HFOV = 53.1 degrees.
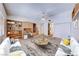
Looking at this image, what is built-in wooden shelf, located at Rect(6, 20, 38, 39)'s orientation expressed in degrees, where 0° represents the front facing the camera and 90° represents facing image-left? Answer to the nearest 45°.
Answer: approximately 315°

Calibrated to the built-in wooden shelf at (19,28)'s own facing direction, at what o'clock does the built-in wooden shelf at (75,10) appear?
the built-in wooden shelf at (75,10) is roughly at 11 o'clock from the built-in wooden shelf at (19,28).

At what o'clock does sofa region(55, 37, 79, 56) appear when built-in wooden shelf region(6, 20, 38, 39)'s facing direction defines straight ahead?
The sofa is roughly at 11 o'clock from the built-in wooden shelf.
